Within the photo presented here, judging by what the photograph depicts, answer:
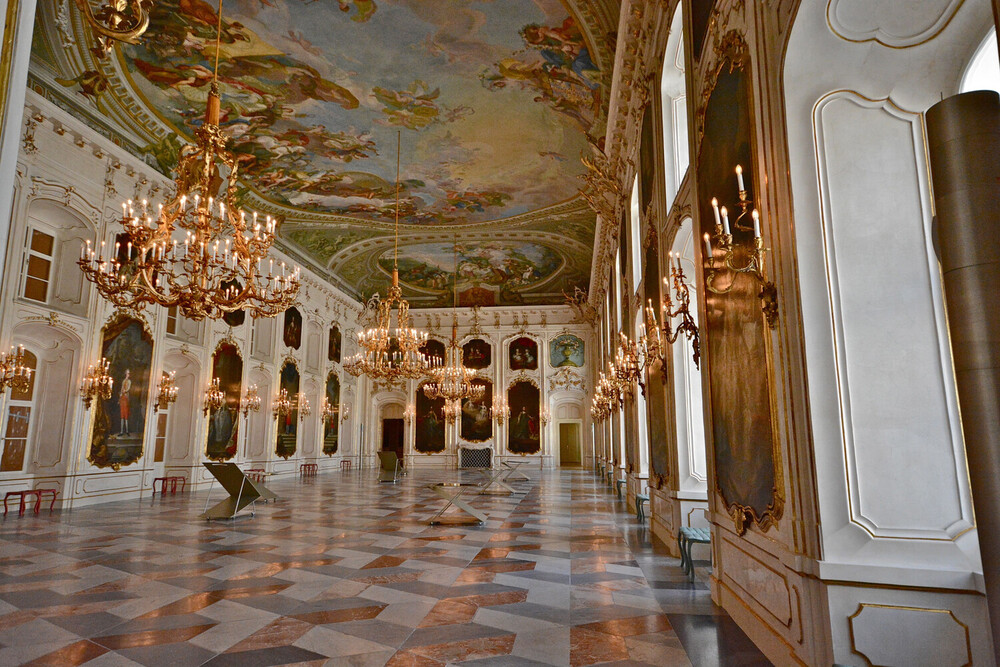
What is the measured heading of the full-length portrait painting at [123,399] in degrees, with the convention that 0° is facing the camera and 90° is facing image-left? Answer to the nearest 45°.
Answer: approximately 315°

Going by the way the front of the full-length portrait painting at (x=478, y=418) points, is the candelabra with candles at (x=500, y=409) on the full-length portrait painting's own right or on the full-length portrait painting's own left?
on the full-length portrait painting's own left

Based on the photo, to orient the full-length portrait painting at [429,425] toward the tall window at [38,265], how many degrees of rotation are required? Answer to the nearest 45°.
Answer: approximately 45° to its right

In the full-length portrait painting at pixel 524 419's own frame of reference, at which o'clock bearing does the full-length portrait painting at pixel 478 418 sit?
the full-length portrait painting at pixel 478 418 is roughly at 3 o'clock from the full-length portrait painting at pixel 524 419.

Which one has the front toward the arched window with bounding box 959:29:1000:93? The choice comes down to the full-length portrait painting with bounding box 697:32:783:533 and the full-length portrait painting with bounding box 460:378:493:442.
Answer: the full-length portrait painting with bounding box 460:378:493:442

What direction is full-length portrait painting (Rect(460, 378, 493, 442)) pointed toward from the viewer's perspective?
toward the camera

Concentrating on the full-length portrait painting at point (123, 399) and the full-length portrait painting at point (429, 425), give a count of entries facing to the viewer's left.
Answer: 0

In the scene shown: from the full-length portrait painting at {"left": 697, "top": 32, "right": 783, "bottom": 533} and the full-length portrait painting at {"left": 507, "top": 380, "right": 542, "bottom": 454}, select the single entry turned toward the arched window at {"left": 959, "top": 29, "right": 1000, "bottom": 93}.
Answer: the full-length portrait painting at {"left": 507, "top": 380, "right": 542, "bottom": 454}

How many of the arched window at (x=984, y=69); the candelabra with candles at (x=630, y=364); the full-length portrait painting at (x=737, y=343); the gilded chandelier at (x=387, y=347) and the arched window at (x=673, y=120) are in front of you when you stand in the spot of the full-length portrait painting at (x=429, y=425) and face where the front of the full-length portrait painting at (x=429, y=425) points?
5

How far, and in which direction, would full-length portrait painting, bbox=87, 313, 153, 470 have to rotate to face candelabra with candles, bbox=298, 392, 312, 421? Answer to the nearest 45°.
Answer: approximately 90° to its left

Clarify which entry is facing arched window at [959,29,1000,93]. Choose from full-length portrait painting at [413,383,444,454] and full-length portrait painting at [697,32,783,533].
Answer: full-length portrait painting at [413,383,444,454]

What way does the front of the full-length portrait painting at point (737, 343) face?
to the viewer's left

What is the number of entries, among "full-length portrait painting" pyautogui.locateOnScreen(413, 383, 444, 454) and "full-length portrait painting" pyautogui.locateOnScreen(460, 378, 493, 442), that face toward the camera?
2

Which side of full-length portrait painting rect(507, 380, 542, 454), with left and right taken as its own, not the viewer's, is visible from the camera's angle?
front

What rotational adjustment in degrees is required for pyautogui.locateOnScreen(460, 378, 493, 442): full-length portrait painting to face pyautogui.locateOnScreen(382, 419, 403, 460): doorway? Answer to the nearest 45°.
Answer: approximately 135° to its right

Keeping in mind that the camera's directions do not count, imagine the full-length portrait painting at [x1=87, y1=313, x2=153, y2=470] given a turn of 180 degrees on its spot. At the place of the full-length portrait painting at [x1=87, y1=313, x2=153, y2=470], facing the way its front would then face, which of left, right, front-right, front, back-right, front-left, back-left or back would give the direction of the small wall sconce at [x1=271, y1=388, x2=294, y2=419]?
right

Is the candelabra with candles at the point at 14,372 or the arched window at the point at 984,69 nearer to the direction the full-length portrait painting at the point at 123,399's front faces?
the arched window

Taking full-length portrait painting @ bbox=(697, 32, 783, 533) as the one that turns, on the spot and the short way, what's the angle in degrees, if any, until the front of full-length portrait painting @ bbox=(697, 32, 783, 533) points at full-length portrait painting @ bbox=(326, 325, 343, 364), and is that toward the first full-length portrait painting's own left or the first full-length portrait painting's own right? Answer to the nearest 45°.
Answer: approximately 45° to the first full-length portrait painting's own right

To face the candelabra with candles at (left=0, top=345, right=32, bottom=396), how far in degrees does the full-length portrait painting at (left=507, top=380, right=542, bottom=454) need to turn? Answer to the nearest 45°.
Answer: approximately 45° to its right

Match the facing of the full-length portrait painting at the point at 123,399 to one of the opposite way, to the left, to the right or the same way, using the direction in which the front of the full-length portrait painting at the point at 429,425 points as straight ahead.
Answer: to the left
